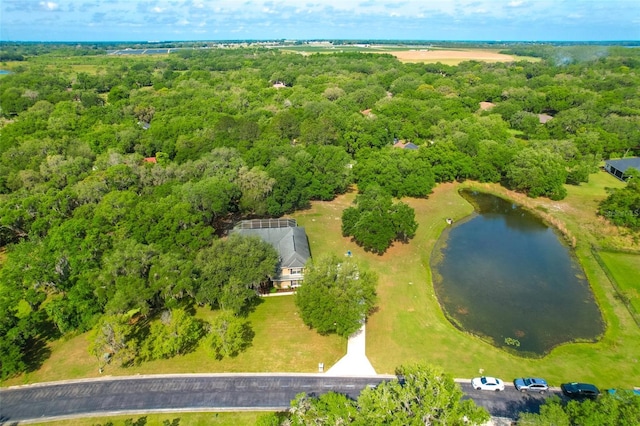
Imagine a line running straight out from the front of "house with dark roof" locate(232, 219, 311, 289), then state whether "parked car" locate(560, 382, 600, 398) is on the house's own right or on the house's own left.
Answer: on the house's own left

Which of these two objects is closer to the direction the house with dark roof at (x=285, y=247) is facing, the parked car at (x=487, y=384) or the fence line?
the parked car

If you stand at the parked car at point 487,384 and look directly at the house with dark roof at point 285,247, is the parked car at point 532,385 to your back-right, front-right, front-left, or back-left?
back-right

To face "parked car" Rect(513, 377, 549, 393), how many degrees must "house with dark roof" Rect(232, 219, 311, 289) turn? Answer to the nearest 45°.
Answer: approximately 45° to its left

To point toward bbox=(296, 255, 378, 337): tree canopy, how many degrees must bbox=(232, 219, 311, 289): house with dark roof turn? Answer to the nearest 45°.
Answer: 0° — it already faces it

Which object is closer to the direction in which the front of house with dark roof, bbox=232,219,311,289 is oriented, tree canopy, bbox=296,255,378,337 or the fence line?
the tree canopy

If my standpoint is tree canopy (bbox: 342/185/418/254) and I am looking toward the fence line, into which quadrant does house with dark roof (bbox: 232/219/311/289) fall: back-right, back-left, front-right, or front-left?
back-right

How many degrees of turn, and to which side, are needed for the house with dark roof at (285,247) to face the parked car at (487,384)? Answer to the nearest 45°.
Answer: approximately 45° to its left

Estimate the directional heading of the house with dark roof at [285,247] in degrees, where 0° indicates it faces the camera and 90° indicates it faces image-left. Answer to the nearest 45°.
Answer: approximately 0°

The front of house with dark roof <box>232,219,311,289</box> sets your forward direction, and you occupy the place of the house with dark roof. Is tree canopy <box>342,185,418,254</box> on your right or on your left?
on your left

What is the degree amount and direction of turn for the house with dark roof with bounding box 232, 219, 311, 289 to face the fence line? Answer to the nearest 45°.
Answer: approximately 90° to its left
